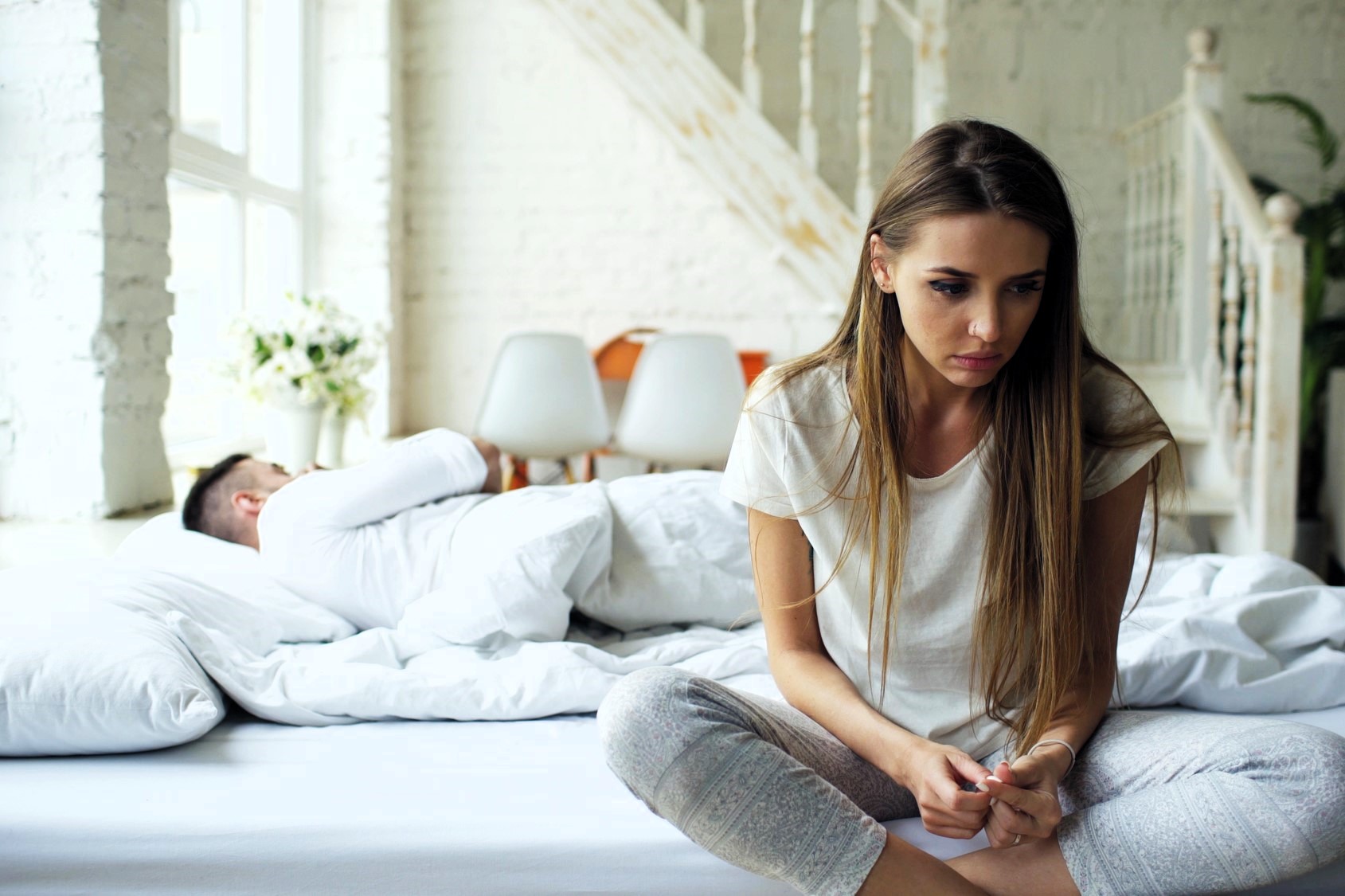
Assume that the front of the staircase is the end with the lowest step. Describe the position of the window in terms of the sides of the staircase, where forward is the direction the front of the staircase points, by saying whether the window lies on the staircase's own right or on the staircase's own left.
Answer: on the staircase's own right

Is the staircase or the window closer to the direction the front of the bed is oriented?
the staircase

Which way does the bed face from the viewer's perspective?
to the viewer's right

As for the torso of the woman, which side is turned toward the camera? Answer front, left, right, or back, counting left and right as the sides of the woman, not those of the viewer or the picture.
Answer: front

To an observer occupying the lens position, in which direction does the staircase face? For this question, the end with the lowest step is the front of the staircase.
facing the viewer and to the right of the viewer

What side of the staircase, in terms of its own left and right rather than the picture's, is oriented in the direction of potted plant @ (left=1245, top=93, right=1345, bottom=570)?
left

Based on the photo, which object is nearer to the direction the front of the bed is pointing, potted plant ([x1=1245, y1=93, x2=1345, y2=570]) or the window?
the potted plant

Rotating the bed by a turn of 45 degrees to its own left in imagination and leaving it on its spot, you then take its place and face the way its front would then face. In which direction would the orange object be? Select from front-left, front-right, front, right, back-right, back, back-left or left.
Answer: front-left

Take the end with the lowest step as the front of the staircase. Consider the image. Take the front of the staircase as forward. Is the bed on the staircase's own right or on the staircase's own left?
on the staircase's own right

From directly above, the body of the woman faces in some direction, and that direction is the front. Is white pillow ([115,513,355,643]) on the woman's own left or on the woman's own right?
on the woman's own right

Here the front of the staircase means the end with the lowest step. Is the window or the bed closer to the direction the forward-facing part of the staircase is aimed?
the bed
